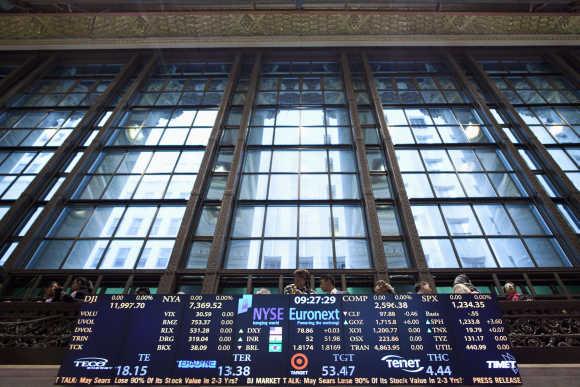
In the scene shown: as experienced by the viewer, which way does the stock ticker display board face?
facing the viewer
